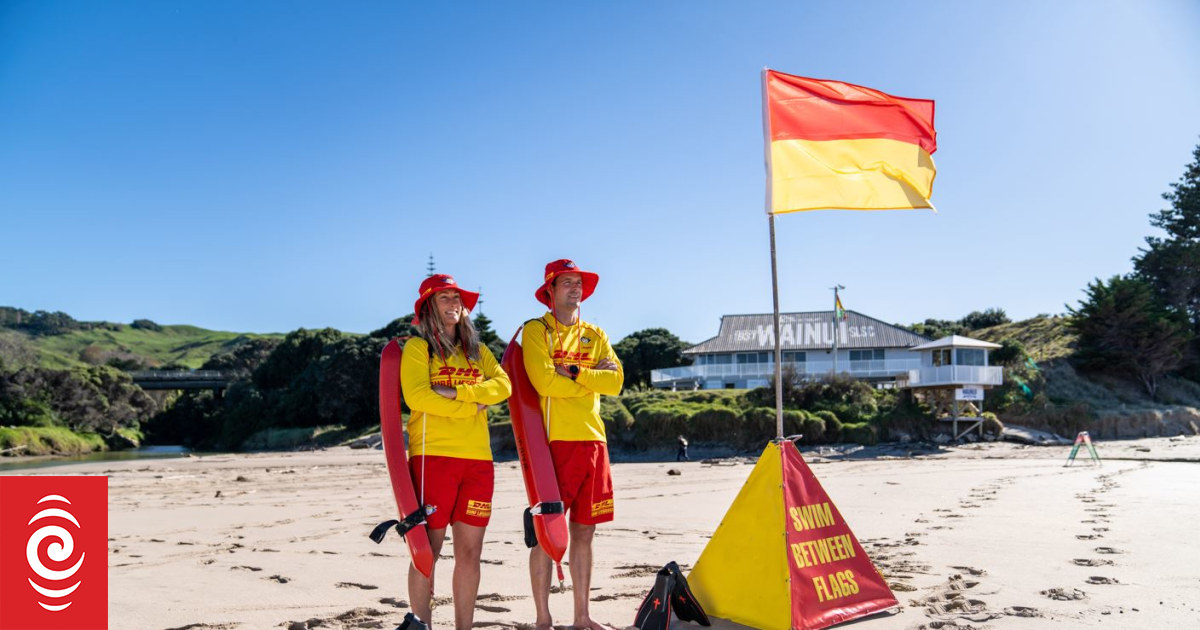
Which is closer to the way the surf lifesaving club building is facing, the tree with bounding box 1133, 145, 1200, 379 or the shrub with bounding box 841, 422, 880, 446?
the shrub

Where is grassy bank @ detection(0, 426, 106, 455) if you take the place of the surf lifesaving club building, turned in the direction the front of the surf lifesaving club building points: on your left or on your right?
on your right

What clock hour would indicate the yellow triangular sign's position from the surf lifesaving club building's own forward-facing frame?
The yellow triangular sign is roughly at 12 o'clock from the surf lifesaving club building.

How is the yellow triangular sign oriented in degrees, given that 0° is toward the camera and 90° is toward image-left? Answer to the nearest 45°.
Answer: approximately 315°

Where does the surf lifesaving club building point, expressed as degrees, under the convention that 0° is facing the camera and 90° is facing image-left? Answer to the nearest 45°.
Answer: approximately 0°

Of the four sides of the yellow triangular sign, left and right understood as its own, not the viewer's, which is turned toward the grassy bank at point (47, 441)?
back
